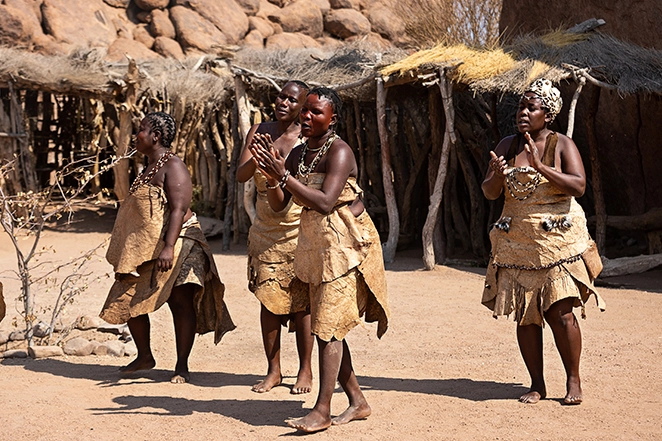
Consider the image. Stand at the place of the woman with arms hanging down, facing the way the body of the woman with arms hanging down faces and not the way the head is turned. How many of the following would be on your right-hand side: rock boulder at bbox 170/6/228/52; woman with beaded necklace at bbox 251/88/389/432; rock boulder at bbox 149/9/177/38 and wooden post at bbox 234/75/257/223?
3

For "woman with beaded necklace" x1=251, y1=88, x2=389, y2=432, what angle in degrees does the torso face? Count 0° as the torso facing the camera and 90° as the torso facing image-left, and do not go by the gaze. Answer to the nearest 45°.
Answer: approximately 45°

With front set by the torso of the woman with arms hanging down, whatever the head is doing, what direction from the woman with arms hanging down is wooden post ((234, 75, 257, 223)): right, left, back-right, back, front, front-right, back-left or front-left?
right

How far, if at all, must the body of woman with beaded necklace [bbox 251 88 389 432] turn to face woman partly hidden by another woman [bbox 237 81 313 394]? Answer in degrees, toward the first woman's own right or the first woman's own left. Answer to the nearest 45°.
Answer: approximately 135° to the first woman's own right

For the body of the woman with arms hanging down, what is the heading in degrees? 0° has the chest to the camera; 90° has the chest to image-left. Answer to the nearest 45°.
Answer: approximately 90°

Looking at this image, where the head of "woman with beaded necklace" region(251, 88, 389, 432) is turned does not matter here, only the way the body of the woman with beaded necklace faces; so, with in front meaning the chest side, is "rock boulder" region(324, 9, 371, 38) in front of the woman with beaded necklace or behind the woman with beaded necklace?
behind

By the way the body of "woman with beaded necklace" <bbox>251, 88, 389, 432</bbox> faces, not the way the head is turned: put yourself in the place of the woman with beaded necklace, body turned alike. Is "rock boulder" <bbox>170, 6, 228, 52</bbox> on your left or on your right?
on your right

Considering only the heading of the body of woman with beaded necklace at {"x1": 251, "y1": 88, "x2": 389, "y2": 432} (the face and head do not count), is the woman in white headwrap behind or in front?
behind

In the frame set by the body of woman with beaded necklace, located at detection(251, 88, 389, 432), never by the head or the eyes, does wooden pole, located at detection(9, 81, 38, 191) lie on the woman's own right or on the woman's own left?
on the woman's own right

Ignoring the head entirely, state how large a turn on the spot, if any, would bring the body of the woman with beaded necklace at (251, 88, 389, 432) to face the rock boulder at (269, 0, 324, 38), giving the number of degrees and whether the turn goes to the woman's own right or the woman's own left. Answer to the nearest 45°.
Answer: approximately 135° to the woman's own right

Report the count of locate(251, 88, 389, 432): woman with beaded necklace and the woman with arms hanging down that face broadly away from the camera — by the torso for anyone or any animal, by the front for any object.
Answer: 0
